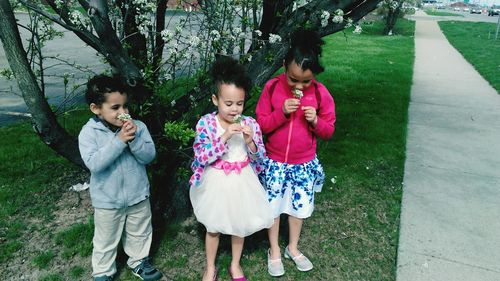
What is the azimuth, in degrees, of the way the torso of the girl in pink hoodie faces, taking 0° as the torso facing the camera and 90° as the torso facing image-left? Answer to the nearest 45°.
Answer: approximately 0°

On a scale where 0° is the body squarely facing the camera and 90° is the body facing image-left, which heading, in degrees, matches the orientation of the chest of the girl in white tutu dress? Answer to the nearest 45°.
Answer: approximately 0°

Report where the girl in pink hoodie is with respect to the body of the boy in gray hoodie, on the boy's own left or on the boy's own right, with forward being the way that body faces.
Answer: on the boy's own left

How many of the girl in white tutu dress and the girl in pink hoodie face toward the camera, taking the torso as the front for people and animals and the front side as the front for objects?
2

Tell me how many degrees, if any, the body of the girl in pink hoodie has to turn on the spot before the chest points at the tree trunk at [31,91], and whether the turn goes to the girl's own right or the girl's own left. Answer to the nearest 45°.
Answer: approximately 90° to the girl's own right

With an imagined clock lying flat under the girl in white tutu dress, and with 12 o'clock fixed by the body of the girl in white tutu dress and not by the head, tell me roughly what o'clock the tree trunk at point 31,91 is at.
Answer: The tree trunk is roughly at 3 o'clock from the girl in white tutu dress.
